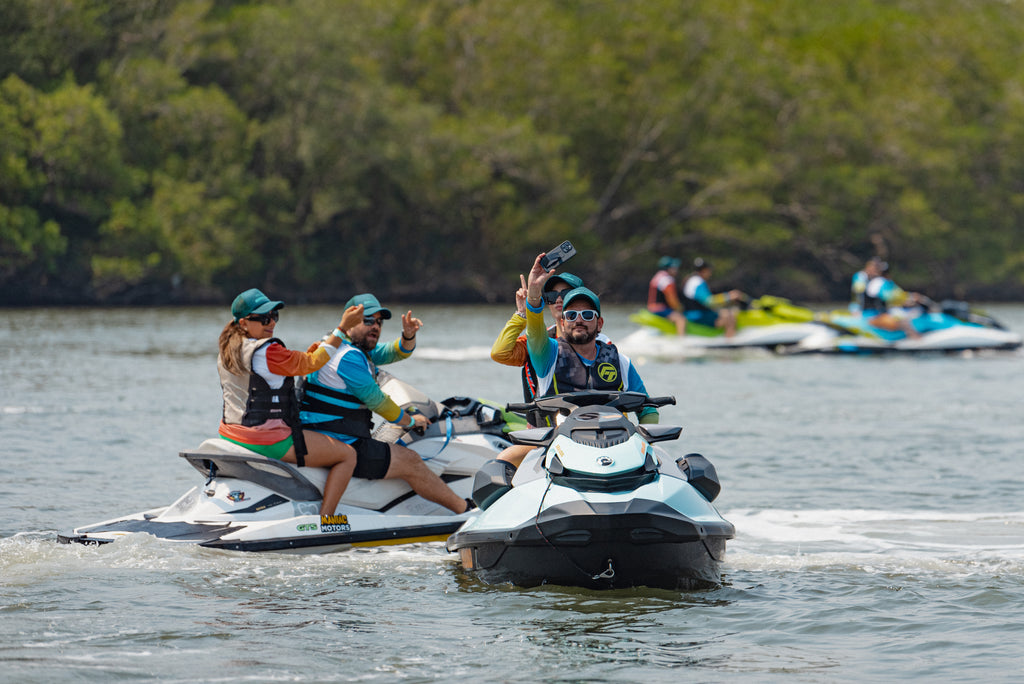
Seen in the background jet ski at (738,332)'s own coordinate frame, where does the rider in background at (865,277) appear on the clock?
The rider in background is roughly at 12 o'clock from the background jet ski.

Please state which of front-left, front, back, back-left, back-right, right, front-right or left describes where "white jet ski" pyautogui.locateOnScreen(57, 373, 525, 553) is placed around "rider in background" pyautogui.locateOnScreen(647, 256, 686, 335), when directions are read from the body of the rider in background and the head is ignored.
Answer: right

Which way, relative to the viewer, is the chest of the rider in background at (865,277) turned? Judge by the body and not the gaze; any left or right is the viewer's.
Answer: facing to the right of the viewer

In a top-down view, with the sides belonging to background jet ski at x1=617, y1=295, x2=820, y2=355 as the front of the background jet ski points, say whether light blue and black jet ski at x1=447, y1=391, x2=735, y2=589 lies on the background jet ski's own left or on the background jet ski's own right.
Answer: on the background jet ski's own right

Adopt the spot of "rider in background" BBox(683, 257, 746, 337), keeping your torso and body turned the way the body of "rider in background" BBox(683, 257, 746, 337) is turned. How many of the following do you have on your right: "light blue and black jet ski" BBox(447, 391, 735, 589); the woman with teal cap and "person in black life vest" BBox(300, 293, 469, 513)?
3

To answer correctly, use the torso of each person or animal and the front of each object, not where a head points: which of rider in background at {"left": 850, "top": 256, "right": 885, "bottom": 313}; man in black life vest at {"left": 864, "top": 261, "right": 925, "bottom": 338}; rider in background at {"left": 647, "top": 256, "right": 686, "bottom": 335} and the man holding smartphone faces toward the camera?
the man holding smartphone

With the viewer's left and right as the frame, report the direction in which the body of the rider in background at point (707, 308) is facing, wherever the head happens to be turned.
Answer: facing to the right of the viewer

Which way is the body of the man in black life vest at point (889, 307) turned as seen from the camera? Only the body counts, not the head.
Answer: to the viewer's right

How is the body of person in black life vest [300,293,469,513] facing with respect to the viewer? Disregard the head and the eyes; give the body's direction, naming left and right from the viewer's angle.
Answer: facing to the right of the viewer

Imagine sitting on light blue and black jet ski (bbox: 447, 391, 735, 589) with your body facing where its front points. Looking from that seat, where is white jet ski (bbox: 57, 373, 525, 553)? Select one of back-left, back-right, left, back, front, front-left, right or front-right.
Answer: back-right

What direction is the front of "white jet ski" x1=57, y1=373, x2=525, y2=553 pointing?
to the viewer's right

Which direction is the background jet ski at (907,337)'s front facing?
to the viewer's right

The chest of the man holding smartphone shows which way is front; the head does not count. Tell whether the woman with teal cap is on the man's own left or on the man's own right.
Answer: on the man's own right

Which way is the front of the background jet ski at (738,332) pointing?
to the viewer's right
